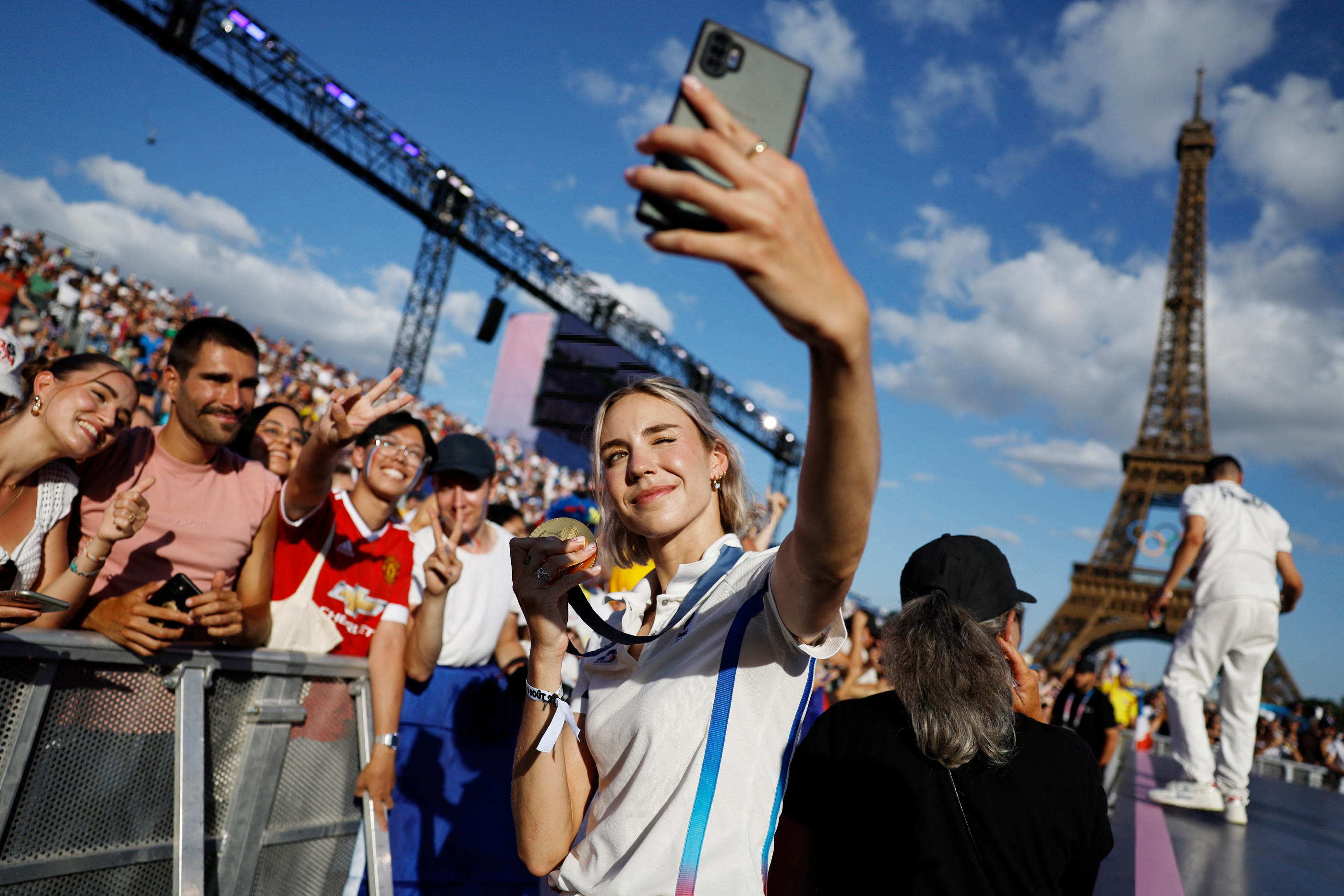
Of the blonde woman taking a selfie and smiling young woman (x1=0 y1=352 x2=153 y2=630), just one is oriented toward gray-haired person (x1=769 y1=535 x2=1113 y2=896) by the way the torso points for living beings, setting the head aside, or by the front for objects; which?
the smiling young woman

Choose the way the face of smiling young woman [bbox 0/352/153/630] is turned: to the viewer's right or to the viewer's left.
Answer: to the viewer's right

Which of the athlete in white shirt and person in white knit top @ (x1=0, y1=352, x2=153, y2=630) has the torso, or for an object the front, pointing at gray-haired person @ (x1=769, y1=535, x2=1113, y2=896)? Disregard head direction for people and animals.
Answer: the smiling young woman

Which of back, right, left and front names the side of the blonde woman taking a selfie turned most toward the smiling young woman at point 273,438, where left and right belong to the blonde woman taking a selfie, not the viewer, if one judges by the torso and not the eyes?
right

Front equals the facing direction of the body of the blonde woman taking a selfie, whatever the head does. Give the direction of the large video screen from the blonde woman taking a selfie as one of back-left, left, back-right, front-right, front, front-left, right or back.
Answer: back-right

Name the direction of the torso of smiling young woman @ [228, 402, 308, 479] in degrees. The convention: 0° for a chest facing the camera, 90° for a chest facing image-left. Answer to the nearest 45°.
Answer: approximately 315°

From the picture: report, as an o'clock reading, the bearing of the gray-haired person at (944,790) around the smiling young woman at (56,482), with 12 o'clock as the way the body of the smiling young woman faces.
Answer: The gray-haired person is roughly at 12 o'clock from the smiling young woman.

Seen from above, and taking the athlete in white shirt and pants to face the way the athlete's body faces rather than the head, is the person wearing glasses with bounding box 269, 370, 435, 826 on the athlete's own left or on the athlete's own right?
on the athlete's own left
